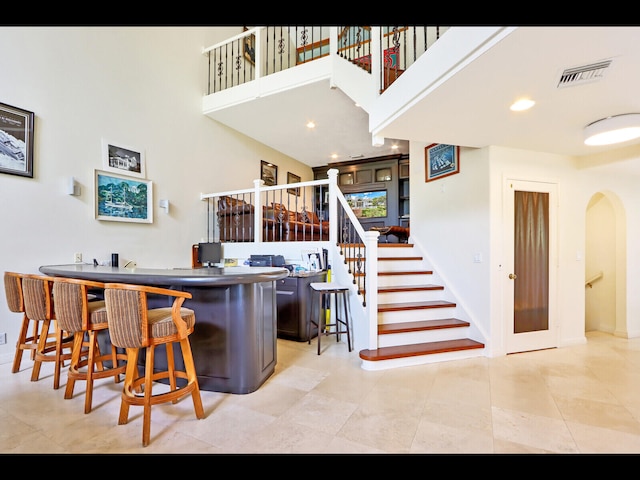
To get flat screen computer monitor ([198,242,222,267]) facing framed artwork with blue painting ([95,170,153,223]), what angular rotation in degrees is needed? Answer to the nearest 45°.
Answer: approximately 135° to its right

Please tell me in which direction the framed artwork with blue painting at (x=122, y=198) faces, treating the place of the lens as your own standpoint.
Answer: facing the viewer and to the right of the viewer

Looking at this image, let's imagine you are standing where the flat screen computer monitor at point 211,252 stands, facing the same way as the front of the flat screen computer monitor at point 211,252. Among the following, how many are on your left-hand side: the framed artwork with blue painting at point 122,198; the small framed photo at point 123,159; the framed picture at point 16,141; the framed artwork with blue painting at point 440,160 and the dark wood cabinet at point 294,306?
2

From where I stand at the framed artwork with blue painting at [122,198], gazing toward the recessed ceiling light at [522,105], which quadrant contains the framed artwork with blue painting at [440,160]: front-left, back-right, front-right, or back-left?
front-left

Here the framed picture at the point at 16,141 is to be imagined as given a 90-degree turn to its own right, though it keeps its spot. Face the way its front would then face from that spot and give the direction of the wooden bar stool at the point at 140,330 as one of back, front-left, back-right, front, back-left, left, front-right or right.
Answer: front-left

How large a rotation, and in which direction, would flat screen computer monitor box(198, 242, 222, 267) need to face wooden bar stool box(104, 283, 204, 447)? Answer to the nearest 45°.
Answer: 0° — it already faces it

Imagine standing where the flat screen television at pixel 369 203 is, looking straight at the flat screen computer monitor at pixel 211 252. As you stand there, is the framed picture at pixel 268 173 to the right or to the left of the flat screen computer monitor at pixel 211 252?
right

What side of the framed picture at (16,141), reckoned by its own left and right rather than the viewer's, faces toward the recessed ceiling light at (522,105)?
front

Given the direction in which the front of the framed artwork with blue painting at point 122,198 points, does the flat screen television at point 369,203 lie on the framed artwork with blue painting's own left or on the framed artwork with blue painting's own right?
on the framed artwork with blue painting's own left

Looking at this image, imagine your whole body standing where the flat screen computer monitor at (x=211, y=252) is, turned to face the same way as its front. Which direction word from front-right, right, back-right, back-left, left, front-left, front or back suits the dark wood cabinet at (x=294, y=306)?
left

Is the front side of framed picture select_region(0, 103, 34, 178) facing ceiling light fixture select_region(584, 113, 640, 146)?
yes

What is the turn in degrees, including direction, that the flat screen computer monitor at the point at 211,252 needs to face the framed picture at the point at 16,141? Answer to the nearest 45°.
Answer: approximately 90° to its right

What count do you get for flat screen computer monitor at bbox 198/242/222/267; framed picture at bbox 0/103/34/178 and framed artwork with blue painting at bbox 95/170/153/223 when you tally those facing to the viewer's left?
0

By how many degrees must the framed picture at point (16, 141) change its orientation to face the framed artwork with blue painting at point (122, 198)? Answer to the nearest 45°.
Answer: approximately 45° to its left

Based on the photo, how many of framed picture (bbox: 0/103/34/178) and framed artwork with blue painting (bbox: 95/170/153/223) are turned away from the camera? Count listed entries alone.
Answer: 0

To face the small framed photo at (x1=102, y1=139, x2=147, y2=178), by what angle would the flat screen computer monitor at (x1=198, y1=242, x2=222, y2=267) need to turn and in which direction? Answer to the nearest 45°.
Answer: approximately 135° to its right

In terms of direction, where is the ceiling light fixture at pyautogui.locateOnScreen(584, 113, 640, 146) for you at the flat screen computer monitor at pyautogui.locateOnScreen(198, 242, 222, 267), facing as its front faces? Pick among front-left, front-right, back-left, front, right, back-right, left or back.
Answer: front-left

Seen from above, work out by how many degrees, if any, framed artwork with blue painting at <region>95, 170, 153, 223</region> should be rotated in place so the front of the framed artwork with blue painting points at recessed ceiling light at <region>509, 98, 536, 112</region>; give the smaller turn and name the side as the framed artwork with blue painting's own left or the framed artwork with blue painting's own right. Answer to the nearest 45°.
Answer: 0° — it already faces it

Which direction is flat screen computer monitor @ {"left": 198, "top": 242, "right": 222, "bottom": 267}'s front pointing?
toward the camera

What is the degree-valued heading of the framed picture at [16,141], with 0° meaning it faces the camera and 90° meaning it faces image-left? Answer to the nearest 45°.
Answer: approximately 315°
